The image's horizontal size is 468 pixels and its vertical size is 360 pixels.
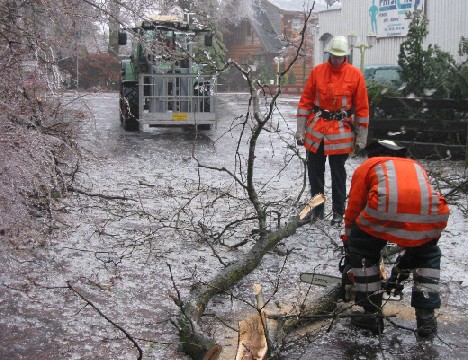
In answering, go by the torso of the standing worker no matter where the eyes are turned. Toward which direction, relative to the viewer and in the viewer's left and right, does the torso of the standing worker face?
facing the viewer

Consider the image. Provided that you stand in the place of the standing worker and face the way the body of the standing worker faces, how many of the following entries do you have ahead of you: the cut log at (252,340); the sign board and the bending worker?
2

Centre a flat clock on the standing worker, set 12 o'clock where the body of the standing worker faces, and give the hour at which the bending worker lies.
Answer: The bending worker is roughly at 12 o'clock from the standing worker.

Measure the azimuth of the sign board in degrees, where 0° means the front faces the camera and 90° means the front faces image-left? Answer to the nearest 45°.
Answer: approximately 0°

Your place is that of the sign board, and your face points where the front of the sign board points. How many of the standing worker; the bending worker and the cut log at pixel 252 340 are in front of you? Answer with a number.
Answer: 3

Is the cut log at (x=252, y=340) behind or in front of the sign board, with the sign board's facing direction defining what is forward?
in front

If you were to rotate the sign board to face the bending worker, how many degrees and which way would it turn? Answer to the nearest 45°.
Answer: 0° — it already faces them

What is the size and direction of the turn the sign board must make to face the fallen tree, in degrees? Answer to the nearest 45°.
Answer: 0° — it already faces it

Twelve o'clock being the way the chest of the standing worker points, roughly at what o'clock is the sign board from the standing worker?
The sign board is roughly at 6 o'clock from the standing worker.

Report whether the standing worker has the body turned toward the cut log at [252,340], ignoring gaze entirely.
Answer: yes

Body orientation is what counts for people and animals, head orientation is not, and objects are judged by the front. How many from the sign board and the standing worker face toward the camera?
2

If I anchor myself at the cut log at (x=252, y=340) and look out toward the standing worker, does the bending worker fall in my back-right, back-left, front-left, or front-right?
front-right
